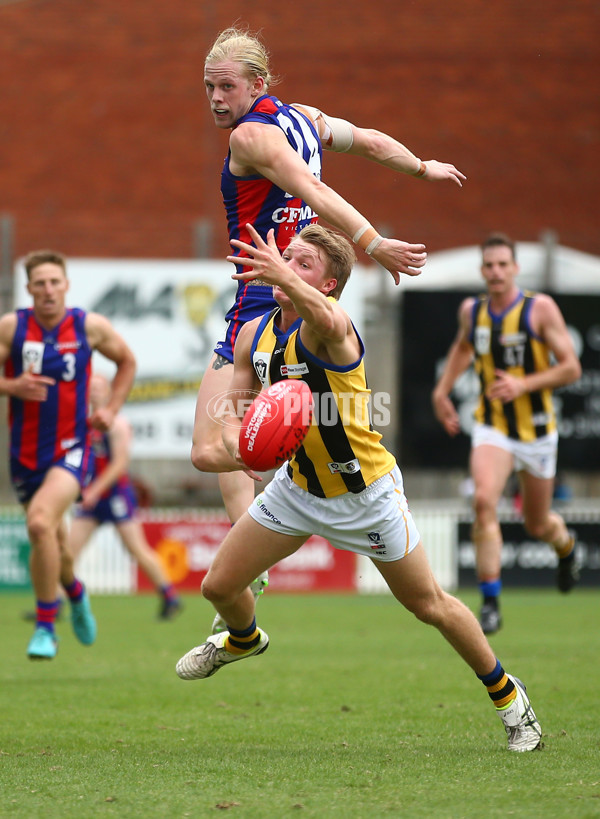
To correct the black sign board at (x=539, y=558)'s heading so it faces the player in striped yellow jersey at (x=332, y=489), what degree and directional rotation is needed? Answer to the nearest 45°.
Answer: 0° — it already faces them

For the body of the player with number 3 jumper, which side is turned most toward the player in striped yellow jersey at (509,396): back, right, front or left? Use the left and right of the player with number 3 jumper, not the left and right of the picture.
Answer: left

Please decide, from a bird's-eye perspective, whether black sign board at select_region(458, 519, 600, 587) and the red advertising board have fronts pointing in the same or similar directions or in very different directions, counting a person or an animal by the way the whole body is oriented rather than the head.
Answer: same or similar directions

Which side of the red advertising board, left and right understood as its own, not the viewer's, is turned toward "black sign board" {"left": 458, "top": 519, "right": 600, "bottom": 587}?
left

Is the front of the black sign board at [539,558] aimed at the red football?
yes

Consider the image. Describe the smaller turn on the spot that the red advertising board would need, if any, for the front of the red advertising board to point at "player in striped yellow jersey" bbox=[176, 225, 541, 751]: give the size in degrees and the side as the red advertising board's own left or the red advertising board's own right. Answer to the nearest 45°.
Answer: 0° — it already faces them

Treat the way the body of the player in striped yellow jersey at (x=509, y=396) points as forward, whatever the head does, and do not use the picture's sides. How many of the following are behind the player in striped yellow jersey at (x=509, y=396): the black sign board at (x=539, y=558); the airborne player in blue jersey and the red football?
1

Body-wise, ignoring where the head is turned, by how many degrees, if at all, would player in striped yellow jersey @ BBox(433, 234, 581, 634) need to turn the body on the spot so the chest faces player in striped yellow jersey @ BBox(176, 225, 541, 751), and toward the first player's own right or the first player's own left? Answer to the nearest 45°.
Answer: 0° — they already face them

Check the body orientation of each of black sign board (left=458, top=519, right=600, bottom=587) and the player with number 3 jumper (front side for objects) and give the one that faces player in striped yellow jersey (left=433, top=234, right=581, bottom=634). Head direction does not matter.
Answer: the black sign board

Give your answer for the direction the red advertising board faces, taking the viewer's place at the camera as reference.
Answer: facing the viewer

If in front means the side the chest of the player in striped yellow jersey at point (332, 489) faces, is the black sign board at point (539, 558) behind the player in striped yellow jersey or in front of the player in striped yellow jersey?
behind

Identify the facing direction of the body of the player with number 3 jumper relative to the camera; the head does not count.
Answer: toward the camera

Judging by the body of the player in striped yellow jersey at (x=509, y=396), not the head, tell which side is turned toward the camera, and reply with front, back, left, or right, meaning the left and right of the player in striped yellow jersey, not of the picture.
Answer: front

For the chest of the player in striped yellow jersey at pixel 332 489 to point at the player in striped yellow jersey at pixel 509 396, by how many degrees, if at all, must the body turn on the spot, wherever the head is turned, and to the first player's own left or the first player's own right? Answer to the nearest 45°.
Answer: approximately 135° to the first player's own right

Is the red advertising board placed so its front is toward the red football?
yes
